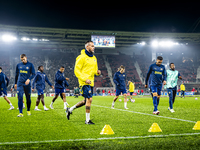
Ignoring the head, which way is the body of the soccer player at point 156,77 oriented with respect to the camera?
toward the camera

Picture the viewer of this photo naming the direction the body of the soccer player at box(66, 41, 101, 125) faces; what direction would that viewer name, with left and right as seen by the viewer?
facing the viewer and to the right of the viewer

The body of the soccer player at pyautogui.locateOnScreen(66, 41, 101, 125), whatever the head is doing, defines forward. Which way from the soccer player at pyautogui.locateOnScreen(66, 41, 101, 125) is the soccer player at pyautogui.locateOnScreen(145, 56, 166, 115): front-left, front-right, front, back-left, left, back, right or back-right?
left

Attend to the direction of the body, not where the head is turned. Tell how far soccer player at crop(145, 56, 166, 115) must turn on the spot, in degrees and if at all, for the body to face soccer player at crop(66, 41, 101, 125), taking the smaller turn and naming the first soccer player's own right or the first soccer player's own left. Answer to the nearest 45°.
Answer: approximately 45° to the first soccer player's own right

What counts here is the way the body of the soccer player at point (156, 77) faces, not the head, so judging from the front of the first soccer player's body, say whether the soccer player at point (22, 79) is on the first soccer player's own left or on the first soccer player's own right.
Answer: on the first soccer player's own right

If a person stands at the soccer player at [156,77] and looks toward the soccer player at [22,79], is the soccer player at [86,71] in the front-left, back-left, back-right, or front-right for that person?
front-left

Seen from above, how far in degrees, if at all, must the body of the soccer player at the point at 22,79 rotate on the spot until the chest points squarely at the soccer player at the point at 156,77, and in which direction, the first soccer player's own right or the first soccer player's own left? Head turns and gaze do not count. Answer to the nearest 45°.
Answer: approximately 90° to the first soccer player's own left

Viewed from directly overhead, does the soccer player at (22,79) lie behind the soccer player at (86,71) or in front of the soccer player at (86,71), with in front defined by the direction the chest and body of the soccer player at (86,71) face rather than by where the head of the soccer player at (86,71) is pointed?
behind

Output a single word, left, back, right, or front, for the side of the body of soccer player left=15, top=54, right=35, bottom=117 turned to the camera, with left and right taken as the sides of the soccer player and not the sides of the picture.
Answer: front

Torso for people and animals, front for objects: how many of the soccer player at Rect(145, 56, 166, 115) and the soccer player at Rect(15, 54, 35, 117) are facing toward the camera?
2
